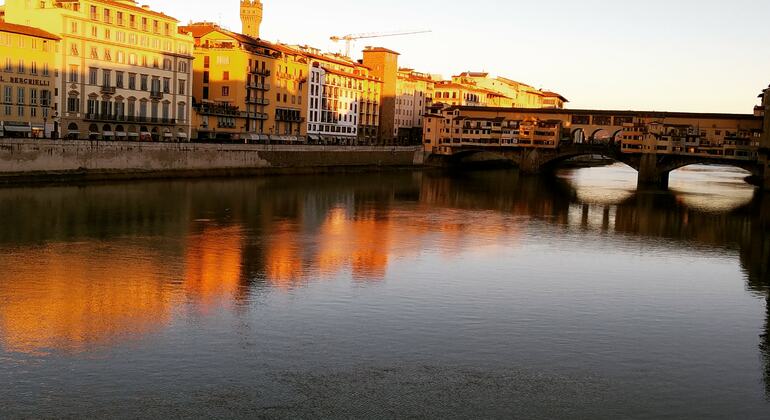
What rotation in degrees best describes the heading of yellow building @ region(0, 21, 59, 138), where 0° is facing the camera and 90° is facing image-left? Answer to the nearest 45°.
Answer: approximately 315°
